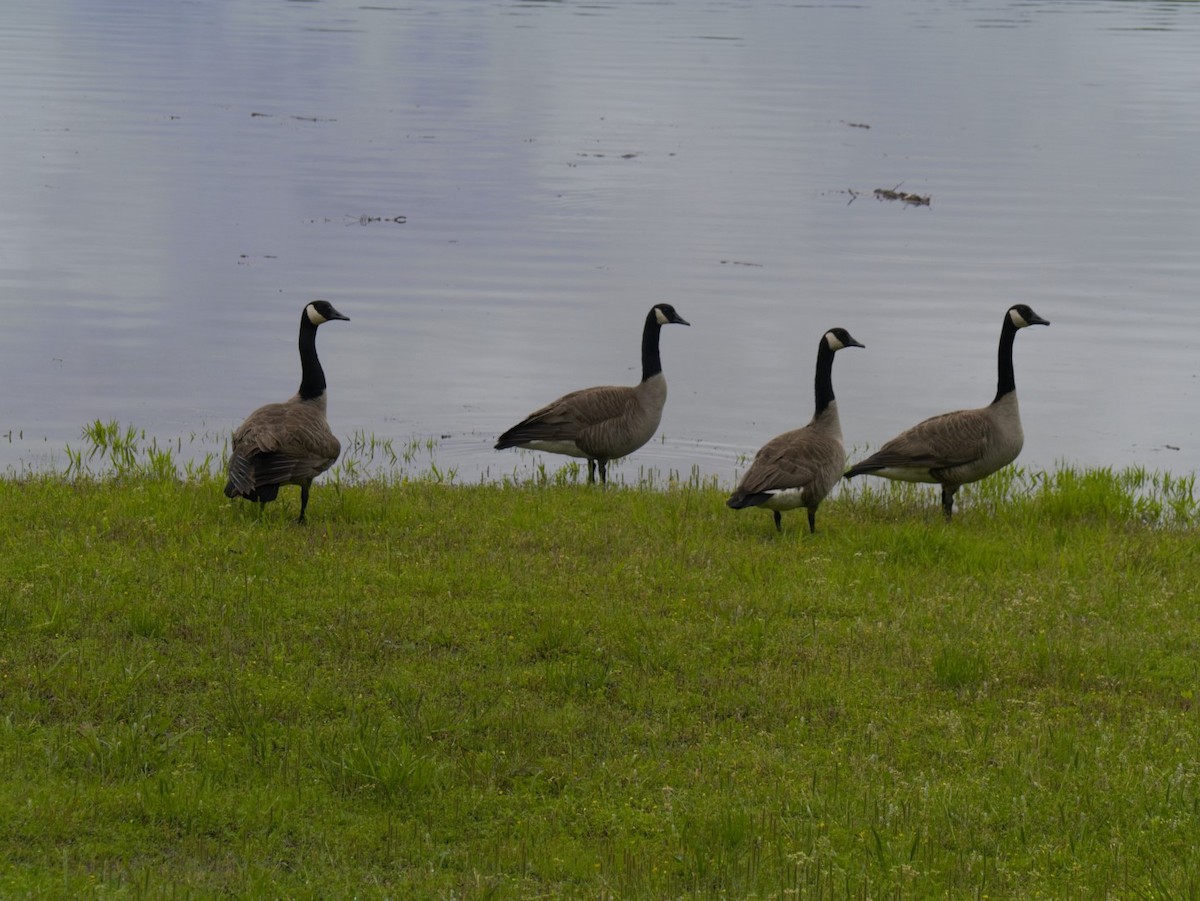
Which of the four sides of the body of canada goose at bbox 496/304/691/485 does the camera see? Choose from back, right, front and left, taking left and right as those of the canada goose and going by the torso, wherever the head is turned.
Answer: right

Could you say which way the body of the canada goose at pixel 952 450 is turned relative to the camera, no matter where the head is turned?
to the viewer's right

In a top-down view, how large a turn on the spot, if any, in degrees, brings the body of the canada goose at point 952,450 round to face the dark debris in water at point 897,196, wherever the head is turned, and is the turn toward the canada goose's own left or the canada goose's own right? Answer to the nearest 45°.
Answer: approximately 90° to the canada goose's own left

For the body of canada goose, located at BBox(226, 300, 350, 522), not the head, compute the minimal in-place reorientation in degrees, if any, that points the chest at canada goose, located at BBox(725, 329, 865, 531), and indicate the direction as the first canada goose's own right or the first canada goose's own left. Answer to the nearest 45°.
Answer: approximately 45° to the first canada goose's own right

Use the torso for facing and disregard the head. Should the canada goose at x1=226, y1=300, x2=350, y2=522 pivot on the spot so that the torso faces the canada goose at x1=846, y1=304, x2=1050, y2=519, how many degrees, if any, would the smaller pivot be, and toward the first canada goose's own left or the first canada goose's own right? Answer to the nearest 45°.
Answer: approximately 45° to the first canada goose's own right

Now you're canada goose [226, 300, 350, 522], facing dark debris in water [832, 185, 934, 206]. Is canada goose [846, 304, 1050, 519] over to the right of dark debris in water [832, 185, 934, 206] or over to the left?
right

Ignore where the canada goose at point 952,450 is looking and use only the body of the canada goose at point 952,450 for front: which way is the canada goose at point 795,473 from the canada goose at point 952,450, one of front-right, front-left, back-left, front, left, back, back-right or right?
back-right

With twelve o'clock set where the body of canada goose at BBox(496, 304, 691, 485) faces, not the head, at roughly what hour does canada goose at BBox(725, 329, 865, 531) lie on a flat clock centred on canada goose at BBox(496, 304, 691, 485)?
canada goose at BBox(725, 329, 865, 531) is roughly at 2 o'clock from canada goose at BBox(496, 304, 691, 485).

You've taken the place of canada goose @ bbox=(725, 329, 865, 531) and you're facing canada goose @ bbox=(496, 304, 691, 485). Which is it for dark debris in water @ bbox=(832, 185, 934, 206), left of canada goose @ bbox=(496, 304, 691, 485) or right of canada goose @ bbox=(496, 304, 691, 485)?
right

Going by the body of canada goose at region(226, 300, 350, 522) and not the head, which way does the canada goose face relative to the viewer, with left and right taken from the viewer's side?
facing away from the viewer and to the right of the viewer
